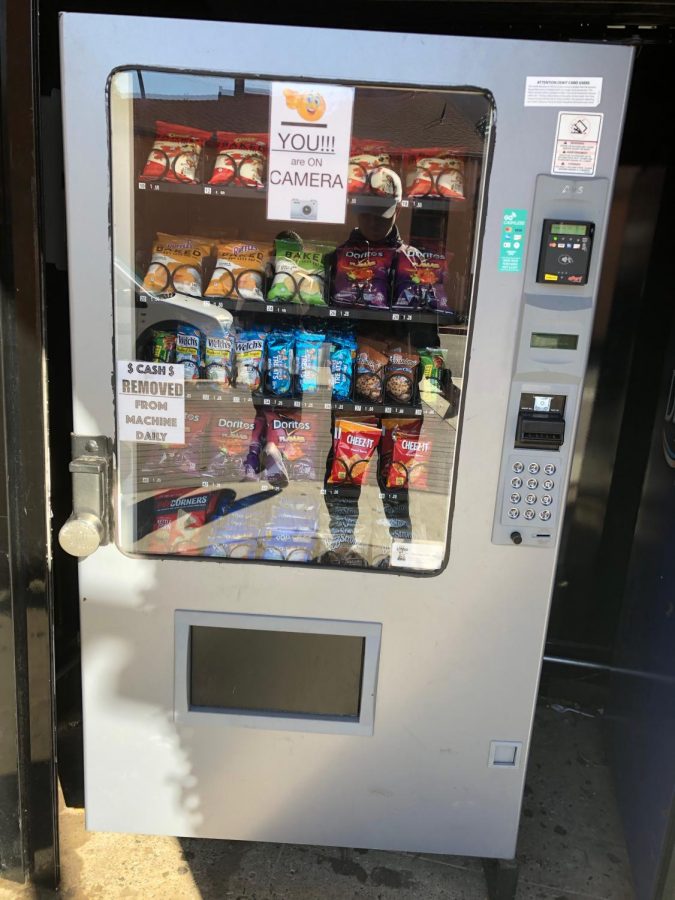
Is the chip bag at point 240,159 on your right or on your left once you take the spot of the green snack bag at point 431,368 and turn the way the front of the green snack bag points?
on your right

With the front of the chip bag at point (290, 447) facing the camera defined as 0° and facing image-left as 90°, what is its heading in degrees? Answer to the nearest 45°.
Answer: approximately 0°

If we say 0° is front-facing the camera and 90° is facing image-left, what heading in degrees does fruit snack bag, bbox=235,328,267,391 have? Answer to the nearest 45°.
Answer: approximately 0°
